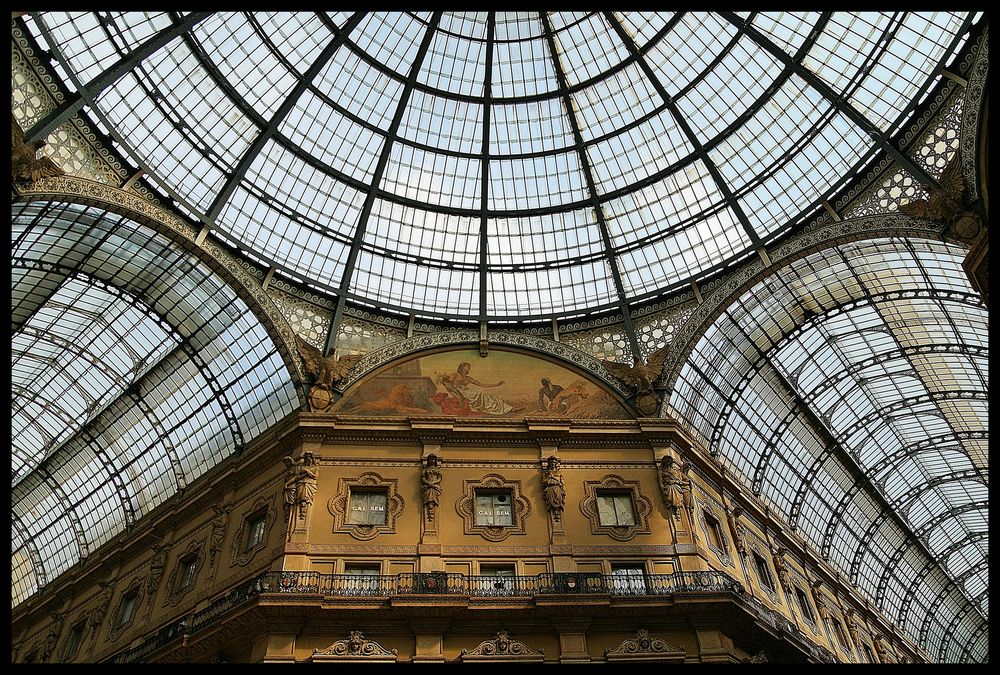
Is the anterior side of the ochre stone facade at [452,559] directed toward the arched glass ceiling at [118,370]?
no

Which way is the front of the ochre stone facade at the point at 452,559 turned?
toward the camera

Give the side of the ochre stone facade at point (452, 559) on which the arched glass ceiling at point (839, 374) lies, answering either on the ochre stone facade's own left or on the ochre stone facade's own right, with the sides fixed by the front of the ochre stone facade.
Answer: on the ochre stone facade's own left
